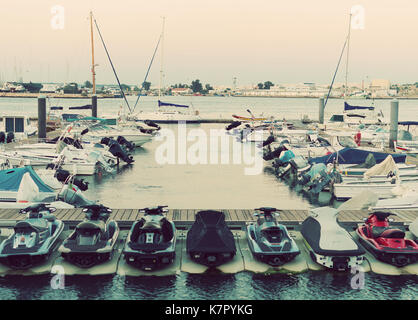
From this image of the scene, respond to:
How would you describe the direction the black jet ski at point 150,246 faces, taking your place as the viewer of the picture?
facing away from the viewer

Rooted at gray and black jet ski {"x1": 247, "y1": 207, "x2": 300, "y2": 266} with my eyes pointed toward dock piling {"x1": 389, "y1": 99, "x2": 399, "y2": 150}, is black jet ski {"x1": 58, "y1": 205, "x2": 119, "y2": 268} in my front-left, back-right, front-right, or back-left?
back-left

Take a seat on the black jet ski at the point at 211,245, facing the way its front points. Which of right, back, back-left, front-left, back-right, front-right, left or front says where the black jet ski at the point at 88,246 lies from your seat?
left

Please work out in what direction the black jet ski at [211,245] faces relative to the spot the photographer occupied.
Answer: facing away from the viewer

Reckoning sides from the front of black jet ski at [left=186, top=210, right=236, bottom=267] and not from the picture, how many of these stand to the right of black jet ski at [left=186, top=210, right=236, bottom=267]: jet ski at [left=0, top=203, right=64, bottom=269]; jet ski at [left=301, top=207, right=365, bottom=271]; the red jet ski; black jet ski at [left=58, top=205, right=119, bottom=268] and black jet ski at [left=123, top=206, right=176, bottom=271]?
2

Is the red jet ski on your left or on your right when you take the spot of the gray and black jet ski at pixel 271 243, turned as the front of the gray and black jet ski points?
on your right

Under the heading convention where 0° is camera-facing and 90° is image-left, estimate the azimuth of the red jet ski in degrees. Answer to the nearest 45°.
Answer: approximately 135°

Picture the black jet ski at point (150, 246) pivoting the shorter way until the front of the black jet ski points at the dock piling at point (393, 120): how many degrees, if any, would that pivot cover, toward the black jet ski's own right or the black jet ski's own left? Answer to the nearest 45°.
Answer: approximately 45° to the black jet ski's own right

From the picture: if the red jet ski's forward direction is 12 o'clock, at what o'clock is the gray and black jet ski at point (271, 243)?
The gray and black jet ski is roughly at 10 o'clock from the red jet ski.

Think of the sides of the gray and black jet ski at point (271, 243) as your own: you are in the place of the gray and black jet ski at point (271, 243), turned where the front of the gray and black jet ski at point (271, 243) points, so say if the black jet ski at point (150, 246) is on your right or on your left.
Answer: on your left

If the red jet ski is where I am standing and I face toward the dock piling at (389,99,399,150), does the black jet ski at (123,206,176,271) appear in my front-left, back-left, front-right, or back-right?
back-left

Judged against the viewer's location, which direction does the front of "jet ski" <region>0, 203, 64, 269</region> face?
facing away from the viewer and to the right of the viewer

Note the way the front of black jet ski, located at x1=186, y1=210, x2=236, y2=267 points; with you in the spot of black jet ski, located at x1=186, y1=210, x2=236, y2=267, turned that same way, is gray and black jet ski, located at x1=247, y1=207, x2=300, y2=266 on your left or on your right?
on your right

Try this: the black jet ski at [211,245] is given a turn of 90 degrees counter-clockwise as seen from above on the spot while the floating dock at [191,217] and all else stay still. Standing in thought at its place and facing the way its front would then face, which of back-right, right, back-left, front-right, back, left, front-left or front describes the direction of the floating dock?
right

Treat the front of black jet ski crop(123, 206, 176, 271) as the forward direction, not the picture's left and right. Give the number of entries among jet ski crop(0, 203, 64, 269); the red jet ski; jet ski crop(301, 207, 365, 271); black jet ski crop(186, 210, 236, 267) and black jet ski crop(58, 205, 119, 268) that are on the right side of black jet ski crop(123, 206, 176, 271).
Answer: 3

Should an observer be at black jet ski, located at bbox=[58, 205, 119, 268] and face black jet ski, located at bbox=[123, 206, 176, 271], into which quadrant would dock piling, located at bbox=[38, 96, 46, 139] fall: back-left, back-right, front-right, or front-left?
back-left

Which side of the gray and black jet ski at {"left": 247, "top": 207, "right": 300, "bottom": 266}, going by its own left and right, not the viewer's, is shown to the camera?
back

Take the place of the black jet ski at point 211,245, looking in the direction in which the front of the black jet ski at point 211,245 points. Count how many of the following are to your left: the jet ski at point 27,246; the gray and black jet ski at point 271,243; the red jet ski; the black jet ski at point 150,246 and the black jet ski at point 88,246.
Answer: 3
